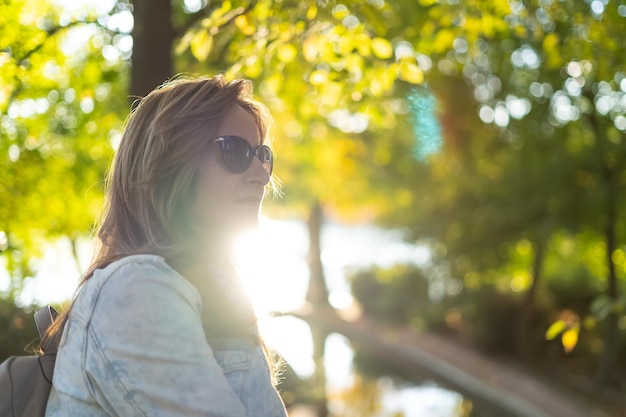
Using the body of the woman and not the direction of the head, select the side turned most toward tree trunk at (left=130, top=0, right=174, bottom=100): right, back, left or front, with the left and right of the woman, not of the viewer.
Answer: left

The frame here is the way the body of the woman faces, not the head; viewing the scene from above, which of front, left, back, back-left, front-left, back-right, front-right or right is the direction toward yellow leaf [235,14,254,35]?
left

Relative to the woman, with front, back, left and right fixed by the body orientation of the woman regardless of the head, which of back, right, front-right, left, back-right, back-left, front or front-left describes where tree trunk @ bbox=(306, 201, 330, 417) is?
left

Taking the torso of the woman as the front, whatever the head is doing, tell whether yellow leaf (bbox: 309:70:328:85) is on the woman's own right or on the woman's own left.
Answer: on the woman's own left

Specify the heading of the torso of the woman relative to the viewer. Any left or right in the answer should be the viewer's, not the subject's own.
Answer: facing to the right of the viewer

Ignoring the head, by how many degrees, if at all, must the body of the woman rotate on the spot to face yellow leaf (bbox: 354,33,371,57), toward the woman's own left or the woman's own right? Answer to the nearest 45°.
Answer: approximately 45° to the woman's own left
